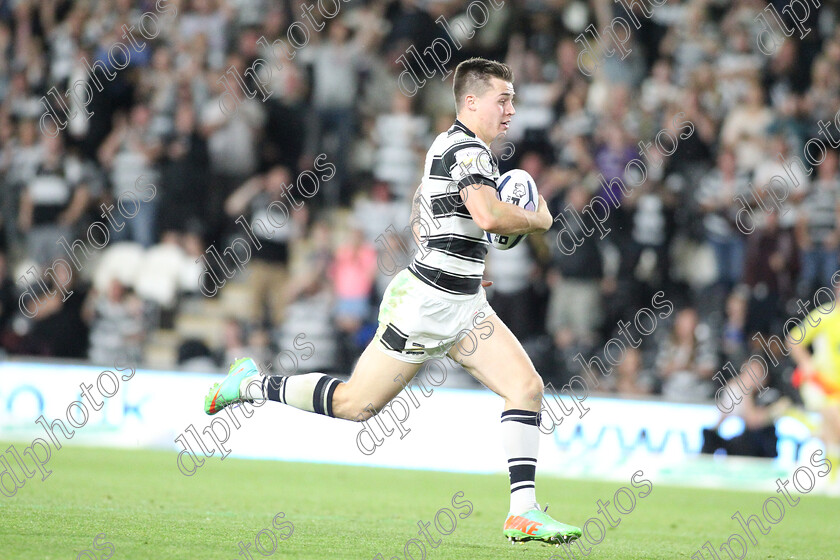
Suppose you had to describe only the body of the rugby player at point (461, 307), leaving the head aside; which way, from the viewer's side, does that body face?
to the viewer's right
